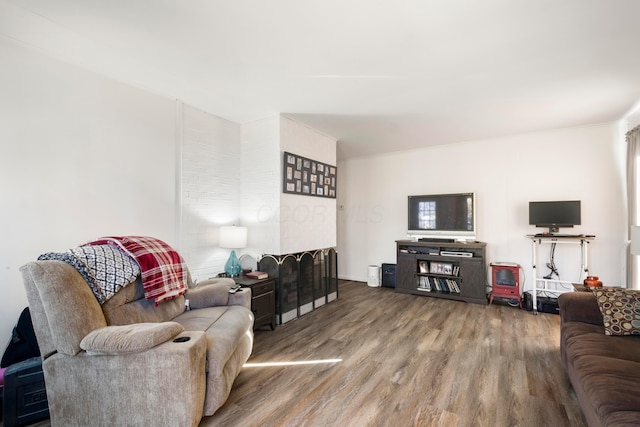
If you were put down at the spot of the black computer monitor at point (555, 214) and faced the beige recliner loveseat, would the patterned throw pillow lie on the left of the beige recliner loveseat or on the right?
left

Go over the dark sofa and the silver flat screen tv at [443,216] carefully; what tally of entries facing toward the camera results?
1

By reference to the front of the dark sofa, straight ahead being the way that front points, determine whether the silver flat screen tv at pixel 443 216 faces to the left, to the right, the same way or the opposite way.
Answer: to the left

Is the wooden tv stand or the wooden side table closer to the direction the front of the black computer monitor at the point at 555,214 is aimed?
the wooden side table

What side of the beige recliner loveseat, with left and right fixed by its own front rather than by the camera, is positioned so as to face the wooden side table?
left

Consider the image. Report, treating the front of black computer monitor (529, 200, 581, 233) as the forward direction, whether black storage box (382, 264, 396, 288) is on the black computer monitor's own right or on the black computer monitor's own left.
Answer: on the black computer monitor's own right

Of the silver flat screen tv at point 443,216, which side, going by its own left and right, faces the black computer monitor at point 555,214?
left

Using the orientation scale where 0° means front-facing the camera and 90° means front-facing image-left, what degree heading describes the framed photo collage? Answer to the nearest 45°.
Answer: approximately 315°
